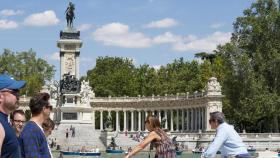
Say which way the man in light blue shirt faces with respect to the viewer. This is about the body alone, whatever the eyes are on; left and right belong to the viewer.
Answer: facing to the left of the viewer

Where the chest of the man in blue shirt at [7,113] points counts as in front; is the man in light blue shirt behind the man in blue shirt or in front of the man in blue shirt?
in front

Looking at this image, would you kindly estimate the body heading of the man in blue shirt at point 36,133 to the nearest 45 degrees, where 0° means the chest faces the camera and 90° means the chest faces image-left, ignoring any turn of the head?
approximately 270°

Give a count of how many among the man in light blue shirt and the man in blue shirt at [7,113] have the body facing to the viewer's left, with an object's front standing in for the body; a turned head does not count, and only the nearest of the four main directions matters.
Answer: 1

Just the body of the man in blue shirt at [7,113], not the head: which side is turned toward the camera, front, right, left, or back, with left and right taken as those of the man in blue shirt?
right

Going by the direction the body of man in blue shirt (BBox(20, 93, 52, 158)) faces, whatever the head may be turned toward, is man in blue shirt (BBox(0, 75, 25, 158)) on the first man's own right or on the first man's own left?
on the first man's own right

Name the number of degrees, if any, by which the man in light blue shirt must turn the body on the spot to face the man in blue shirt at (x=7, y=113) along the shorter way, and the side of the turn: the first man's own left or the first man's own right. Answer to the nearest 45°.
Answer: approximately 45° to the first man's own left

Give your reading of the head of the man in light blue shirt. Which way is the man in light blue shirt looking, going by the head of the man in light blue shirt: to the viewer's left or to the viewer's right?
to the viewer's left
